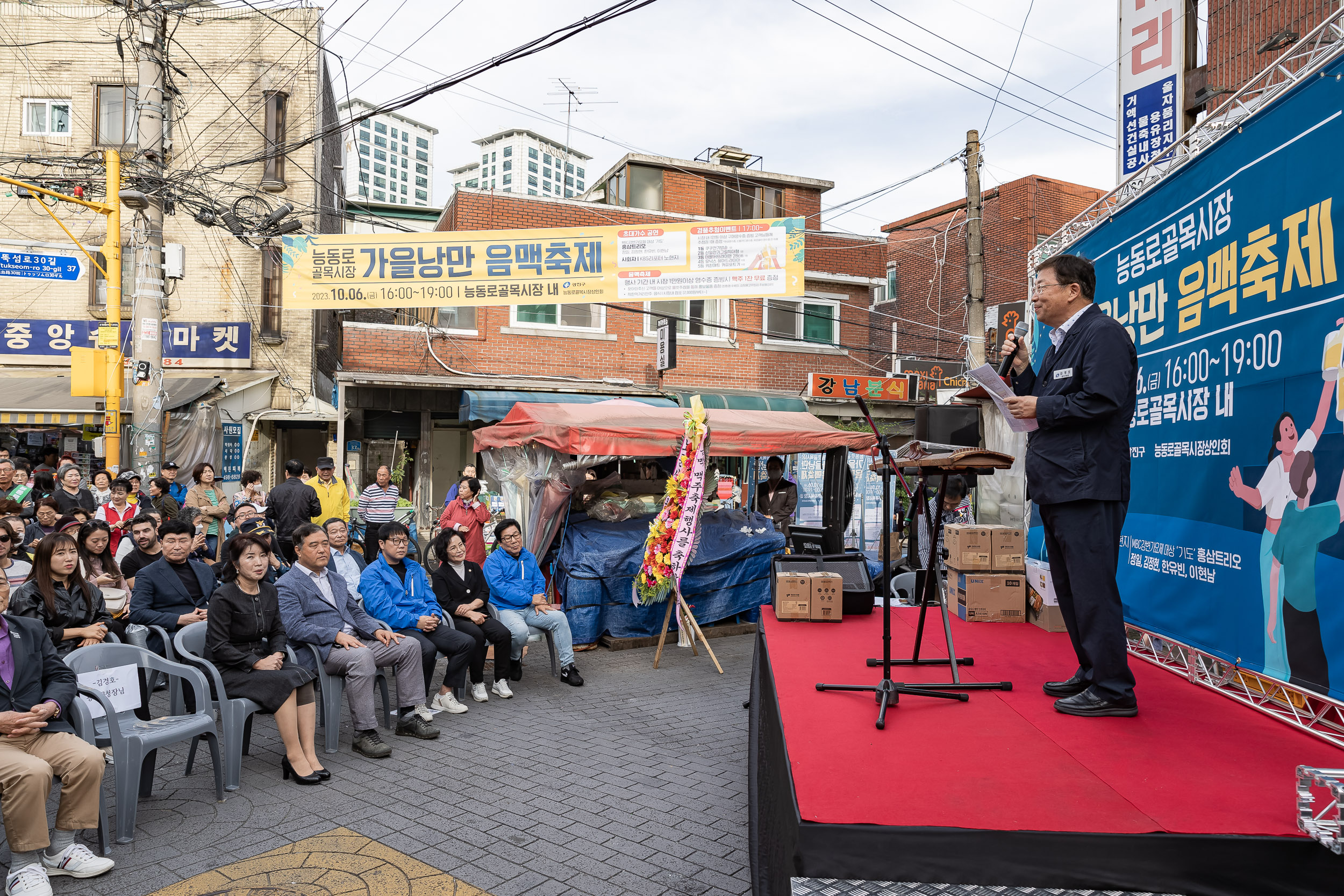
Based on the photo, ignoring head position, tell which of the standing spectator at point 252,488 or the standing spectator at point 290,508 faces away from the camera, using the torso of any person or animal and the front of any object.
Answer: the standing spectator at point 290,508

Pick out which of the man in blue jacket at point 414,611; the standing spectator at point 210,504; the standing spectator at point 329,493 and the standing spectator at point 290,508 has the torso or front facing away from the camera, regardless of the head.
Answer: the standing spectator at point 290,508

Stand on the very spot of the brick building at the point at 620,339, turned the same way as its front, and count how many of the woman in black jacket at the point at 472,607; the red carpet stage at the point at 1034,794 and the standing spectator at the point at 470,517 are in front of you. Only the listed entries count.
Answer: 3

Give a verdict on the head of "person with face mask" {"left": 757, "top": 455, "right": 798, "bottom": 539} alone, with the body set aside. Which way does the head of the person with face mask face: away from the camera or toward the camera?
toward the camera

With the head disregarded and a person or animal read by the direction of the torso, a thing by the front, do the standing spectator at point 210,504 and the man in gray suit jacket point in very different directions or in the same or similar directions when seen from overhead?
same or similar directions

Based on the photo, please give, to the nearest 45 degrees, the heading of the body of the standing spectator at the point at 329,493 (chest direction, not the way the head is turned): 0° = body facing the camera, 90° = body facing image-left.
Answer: approximately 0°

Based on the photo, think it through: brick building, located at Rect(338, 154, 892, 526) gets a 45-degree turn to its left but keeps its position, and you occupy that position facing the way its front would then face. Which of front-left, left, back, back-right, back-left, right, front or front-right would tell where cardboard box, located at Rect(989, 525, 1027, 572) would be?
front-right

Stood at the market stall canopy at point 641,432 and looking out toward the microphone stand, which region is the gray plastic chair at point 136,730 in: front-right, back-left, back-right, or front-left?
front-right

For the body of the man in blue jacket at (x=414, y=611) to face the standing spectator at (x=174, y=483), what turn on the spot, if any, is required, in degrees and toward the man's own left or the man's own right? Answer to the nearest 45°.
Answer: approximately 180°

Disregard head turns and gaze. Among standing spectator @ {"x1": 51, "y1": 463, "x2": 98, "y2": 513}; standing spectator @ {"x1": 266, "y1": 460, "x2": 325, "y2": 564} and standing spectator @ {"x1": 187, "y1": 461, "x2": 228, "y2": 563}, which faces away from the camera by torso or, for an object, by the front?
standing spectator @ {"x1": 266, "y1": 460, "x2": 325, "y2": 564}

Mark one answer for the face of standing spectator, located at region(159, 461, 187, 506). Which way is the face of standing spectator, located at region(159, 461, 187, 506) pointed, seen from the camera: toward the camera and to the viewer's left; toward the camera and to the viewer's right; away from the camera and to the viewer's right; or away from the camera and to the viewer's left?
toward the camera and to the viewer's right

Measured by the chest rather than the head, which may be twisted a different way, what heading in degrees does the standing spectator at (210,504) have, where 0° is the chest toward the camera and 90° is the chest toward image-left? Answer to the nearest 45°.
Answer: approximately 315°

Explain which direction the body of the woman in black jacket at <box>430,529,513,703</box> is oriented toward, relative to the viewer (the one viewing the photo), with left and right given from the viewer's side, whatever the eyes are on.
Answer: facing the viewer and to the right of the viewer

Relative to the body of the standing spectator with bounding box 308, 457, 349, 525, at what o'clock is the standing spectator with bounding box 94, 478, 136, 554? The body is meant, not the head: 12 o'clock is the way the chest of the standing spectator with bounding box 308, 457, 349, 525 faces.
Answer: the standing spectator with bounding box 94, 478, 136, 554 is roughly at 2 o'clock from the standing spectator with bounding box 308, 457, 349, 525.

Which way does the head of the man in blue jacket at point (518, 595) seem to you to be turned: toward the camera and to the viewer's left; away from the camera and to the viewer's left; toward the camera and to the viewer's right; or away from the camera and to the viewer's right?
toward the camera and to the viewer's right

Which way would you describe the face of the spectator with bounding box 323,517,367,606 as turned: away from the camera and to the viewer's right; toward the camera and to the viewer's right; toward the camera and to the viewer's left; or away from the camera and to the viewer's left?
toward the camera and to the viewer's right

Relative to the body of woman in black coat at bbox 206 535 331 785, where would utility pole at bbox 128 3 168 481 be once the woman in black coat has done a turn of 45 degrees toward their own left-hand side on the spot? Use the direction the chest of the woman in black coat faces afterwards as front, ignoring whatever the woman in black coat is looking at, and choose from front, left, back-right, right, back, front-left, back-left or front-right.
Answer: left

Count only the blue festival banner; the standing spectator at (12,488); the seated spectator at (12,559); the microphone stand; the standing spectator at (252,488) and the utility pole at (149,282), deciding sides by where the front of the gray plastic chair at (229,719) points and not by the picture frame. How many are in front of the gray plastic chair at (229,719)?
2

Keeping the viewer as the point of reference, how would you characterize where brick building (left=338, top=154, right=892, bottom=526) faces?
facing the viewer

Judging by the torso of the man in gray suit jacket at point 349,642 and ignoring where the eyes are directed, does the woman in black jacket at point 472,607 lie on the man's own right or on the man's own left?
on the man's own left
